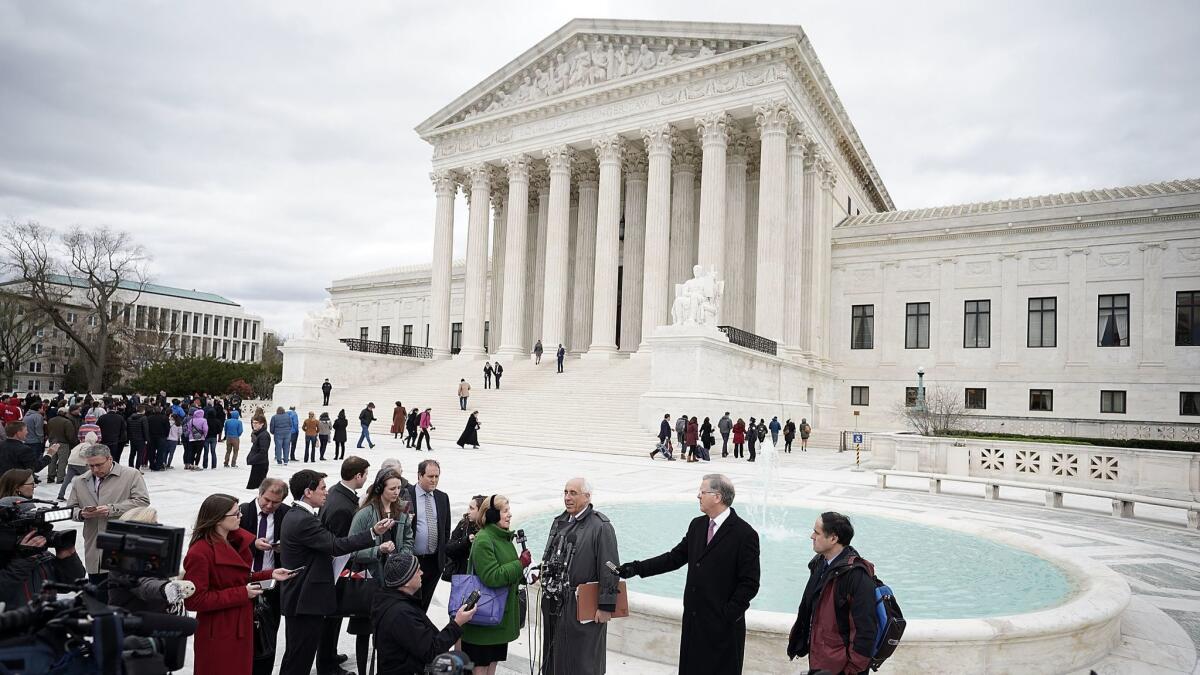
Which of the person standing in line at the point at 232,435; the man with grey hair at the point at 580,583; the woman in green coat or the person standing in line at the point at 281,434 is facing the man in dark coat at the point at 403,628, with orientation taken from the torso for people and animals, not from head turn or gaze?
the man with grey hair

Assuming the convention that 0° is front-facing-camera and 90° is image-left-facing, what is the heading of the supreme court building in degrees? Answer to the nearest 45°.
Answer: approximately 45°

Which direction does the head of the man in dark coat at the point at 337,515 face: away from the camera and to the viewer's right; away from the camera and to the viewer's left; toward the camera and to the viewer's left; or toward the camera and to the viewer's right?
away from the camera and to the viewer's right

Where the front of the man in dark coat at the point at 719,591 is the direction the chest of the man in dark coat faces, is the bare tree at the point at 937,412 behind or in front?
behind

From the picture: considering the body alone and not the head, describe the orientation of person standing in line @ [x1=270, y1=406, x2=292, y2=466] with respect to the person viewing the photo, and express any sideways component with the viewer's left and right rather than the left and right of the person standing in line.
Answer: facing away from the viewer

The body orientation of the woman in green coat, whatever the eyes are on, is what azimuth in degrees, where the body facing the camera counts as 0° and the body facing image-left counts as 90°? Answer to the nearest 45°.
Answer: approximately 270°

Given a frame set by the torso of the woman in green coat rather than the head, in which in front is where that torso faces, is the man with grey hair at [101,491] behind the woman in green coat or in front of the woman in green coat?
behind

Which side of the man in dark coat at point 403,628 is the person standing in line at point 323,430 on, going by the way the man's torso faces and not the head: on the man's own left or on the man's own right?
on the man's own left

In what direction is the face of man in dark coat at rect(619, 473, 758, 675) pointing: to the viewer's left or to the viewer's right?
to the viewer's left
